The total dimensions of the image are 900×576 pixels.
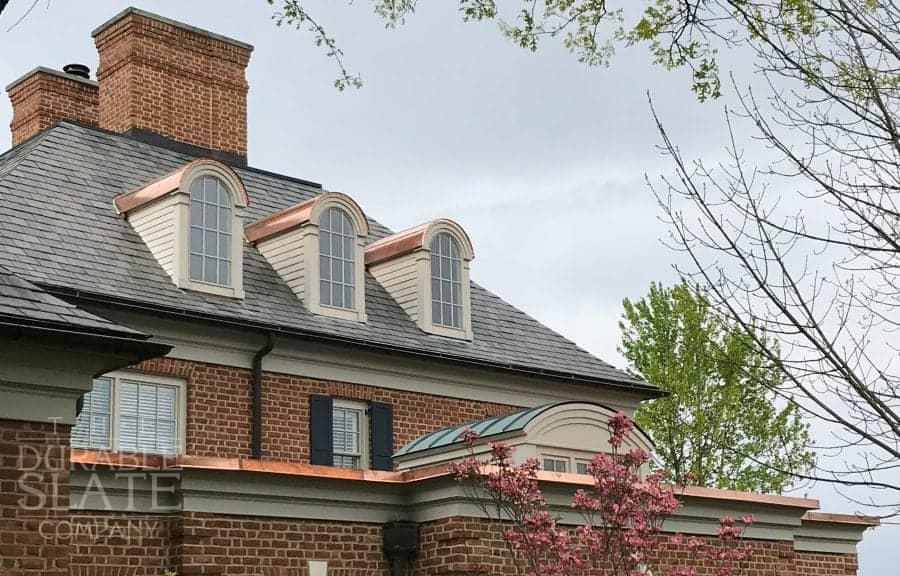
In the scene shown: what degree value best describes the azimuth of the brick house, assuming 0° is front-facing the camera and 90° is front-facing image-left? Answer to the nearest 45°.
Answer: approximately 315°

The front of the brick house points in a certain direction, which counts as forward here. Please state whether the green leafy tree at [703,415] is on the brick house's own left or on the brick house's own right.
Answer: on the brick house's own left
